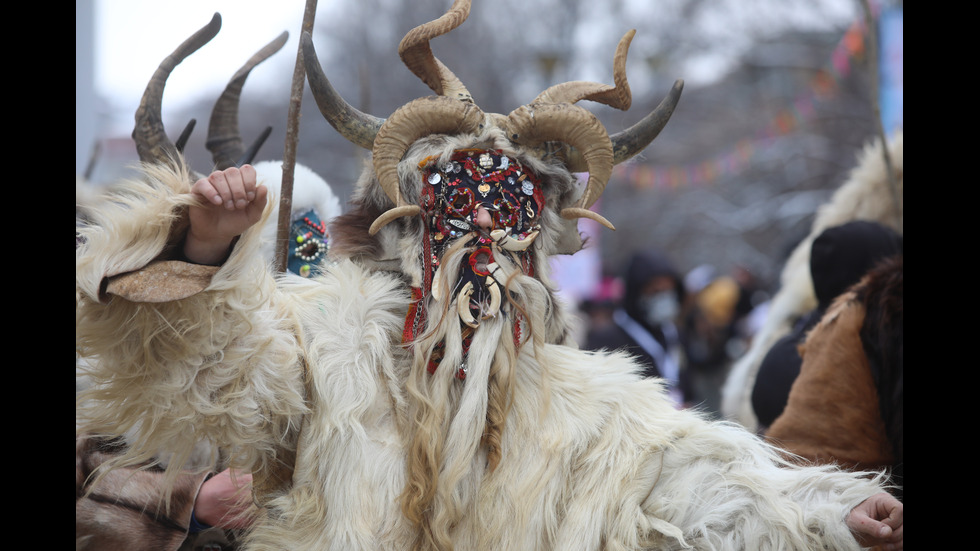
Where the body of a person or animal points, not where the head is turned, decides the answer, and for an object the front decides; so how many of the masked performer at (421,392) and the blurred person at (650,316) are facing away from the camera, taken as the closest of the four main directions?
0

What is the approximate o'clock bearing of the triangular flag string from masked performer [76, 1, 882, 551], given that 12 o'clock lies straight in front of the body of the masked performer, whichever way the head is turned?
The triangular flag string is roughly at 7 o'clock from the masked performer.

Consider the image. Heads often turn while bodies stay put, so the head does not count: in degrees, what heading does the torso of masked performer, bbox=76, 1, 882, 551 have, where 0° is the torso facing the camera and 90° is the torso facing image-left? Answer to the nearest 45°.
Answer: approximately 0°

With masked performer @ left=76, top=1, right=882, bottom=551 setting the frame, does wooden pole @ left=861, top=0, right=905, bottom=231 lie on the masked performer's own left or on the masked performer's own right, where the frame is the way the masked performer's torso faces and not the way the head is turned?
on the masked performer's own left

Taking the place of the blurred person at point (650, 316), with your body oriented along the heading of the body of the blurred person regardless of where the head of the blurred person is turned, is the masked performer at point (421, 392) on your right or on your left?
on your right

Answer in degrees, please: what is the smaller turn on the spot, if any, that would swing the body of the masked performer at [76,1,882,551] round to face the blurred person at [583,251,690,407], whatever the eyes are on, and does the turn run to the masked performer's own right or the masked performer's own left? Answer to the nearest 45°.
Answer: approximately 180°

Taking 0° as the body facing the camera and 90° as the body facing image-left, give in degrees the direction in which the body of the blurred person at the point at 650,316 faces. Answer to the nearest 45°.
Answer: approximately 315°

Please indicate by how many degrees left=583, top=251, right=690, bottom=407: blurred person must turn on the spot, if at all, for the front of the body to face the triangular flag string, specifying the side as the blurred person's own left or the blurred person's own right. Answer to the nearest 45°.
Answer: approximately 135° to the blurred person's own left
